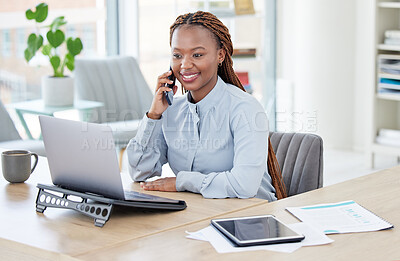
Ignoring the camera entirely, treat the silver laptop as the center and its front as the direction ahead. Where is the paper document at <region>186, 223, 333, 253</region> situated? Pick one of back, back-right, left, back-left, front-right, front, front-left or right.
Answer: right

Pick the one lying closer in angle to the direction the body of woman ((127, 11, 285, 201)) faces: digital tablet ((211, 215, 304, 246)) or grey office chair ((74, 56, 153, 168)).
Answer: the digital tablet

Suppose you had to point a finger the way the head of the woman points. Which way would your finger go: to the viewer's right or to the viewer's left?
to the viewer's left

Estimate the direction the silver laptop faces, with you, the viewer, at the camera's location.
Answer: facing away from the viewer and to the right of the viewer

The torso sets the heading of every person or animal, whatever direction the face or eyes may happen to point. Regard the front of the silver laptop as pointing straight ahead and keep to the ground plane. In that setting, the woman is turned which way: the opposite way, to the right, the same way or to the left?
the opposite way

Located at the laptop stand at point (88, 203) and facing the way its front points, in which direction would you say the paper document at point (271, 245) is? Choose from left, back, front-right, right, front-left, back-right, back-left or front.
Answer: right

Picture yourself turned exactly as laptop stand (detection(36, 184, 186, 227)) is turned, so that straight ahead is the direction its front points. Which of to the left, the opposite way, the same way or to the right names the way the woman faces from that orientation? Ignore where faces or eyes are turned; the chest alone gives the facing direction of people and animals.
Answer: the opposite way

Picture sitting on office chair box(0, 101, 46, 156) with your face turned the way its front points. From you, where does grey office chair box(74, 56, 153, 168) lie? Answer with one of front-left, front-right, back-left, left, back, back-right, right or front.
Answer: front-left

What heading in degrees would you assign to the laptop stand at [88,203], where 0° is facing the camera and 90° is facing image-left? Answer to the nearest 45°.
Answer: approximately 225°
